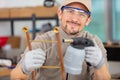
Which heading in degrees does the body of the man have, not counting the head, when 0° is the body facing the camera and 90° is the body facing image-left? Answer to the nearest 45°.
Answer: approximately 0°
